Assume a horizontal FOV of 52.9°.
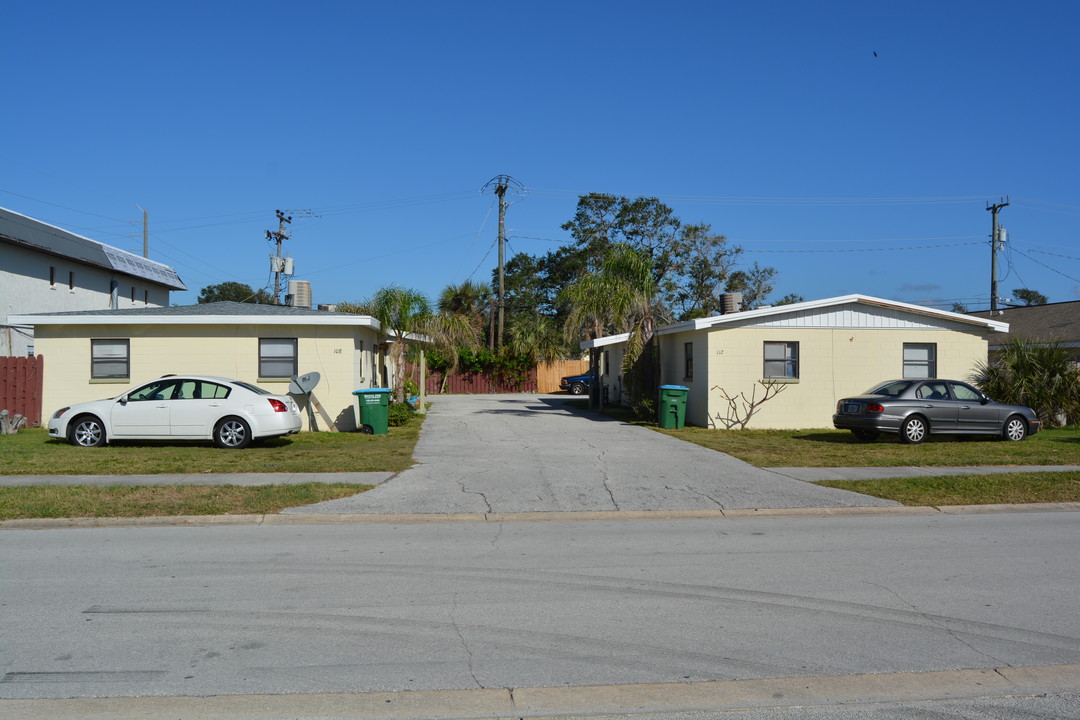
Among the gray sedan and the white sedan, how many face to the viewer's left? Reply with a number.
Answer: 1

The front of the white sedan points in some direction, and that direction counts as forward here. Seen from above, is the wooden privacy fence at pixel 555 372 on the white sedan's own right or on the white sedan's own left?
on the white sedan's own right

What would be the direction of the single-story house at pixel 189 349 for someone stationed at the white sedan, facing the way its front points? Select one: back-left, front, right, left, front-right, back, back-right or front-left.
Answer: right

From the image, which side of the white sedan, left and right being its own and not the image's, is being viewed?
left

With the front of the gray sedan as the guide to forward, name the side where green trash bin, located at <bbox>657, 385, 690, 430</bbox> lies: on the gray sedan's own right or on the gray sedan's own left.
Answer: on the gray sedan's own left

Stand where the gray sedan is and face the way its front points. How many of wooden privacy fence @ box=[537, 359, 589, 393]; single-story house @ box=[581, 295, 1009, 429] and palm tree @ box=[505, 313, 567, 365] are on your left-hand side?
3

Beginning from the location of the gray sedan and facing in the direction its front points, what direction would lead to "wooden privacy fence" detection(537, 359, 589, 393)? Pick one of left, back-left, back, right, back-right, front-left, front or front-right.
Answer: left

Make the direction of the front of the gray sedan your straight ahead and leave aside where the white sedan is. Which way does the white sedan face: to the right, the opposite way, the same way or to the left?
the opposite way

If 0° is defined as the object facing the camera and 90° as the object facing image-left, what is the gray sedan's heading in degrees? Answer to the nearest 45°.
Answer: approximately 225°

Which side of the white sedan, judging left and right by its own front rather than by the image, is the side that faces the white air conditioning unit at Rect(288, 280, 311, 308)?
right

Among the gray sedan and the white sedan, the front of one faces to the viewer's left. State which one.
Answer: the white sedan
